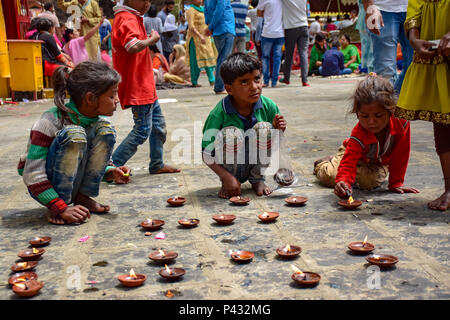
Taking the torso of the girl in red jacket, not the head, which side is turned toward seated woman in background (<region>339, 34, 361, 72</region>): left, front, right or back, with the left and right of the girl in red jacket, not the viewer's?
back

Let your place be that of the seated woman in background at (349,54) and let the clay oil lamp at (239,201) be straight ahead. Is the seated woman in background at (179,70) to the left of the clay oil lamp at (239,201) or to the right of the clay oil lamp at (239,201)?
right

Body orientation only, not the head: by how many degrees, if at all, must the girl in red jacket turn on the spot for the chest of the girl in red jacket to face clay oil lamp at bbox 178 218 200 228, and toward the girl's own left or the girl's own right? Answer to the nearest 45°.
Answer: approximately 45° to the girl's own right

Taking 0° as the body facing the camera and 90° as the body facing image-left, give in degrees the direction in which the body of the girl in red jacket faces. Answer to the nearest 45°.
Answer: approximately 0°

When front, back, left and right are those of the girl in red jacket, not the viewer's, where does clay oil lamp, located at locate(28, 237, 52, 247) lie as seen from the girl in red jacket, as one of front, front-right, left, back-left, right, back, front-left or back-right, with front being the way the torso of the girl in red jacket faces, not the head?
front-right
